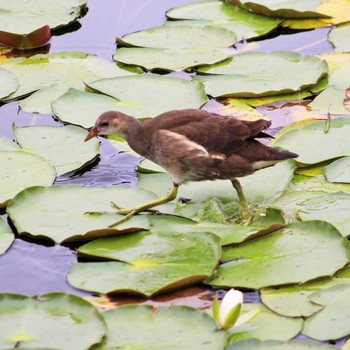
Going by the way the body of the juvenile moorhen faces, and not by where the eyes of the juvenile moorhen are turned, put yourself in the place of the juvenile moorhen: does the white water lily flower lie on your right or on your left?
on your left

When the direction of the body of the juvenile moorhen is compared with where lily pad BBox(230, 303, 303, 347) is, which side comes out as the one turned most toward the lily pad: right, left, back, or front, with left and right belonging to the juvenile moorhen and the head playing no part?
left

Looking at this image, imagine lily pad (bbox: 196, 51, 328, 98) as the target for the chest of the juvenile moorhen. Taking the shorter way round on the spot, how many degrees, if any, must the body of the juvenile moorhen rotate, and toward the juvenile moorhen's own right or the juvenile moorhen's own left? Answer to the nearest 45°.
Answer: approximately 90° to the juvenile moorhen's own right

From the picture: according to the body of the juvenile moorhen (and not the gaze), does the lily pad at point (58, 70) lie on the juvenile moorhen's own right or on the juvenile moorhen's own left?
on the juvenile moorhen's own right

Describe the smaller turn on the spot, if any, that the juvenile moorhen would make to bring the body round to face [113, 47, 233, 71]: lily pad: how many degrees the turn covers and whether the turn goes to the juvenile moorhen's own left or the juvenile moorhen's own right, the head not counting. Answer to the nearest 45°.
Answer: approximately 90° to the juvenile moorhen's own right

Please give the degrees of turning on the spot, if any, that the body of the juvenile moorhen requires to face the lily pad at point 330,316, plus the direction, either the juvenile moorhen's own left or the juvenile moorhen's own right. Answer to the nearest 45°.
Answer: approximately 135° to the juvenile moorhen's own left

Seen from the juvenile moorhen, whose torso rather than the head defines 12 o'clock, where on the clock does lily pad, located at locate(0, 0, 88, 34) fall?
The lily pad is roughly at 2 o'clock from the juvenile moorhen.

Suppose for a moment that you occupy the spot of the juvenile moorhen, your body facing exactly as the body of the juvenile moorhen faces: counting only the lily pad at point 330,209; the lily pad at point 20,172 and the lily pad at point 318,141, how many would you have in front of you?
1

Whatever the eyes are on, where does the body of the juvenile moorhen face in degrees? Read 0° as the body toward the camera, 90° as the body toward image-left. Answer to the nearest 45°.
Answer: approximately 90°

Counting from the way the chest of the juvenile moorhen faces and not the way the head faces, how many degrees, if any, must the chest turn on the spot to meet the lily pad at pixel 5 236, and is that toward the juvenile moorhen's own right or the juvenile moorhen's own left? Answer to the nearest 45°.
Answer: approximately 45° to the juvenile moorhen's own left

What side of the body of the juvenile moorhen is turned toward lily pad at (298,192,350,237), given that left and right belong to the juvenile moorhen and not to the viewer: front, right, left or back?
back

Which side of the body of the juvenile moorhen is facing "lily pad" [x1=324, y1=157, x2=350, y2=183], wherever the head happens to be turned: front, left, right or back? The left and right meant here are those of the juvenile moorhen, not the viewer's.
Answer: back
